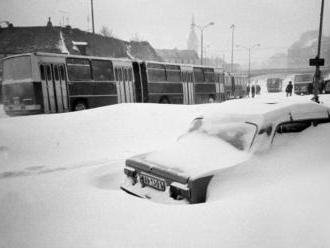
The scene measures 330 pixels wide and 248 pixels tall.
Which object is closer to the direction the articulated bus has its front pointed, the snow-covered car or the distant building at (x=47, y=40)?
the distant building
